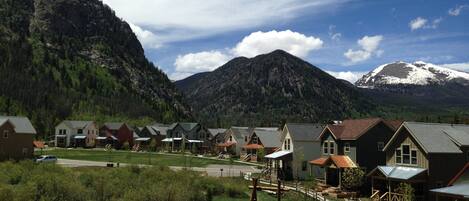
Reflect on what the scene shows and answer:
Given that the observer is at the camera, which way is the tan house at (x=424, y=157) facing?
facing the viewer and to the left of the viewer
